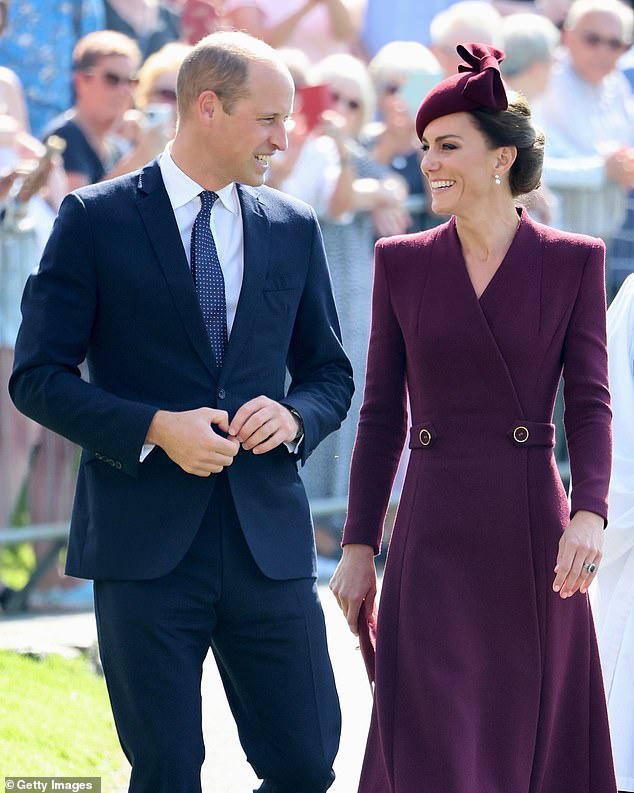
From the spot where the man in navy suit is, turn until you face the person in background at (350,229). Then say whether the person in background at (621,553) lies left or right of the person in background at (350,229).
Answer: right

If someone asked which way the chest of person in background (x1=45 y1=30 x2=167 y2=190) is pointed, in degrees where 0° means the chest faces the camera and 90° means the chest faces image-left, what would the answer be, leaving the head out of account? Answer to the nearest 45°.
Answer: approximately 315°

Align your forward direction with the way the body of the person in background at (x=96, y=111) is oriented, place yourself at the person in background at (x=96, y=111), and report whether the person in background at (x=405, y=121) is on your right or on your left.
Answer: on your left

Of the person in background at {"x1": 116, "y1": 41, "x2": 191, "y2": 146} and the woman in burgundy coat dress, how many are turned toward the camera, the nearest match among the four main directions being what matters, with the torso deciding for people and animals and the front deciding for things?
2

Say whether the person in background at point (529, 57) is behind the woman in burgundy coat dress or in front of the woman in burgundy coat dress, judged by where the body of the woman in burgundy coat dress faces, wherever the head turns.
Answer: behind

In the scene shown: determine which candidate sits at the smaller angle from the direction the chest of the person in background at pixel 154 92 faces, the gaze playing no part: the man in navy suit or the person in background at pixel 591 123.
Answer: the man in navy suit
